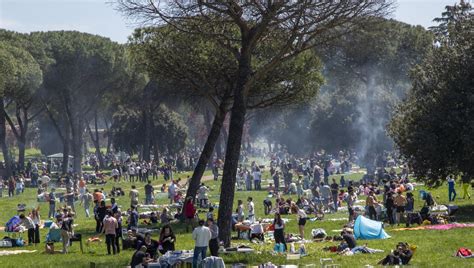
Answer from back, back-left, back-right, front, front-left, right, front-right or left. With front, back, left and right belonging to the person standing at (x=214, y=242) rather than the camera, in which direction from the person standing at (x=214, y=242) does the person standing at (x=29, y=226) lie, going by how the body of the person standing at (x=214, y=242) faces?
front-right

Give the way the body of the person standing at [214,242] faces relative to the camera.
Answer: to the viewer's left
